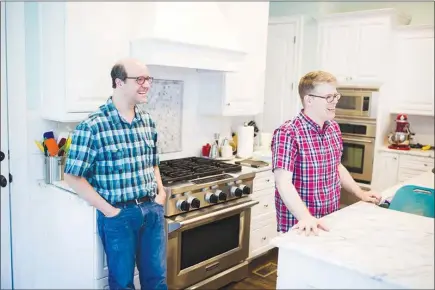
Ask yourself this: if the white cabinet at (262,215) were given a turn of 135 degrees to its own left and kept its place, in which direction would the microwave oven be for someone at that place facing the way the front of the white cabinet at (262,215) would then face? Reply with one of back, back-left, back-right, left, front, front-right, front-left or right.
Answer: front-right

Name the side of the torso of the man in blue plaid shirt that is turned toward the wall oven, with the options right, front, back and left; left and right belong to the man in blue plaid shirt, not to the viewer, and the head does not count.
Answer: left

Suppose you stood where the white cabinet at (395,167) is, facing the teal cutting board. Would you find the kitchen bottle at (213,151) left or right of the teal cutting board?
right

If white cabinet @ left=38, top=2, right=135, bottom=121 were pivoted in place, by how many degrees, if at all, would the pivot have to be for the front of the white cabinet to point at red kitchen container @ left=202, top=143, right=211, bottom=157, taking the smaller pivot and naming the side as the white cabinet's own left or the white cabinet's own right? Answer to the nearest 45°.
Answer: approximately 90° to the white cabinet's own left

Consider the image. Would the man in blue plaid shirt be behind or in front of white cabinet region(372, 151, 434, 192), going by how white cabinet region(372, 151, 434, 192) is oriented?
in front

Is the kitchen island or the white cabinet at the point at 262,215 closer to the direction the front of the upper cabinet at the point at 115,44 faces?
the kitchen island

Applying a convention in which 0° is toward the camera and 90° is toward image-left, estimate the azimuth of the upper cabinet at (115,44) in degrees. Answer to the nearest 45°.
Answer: approximately 315°

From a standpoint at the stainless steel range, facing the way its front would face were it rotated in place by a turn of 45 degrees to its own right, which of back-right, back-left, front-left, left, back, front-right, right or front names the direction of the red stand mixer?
back-left
